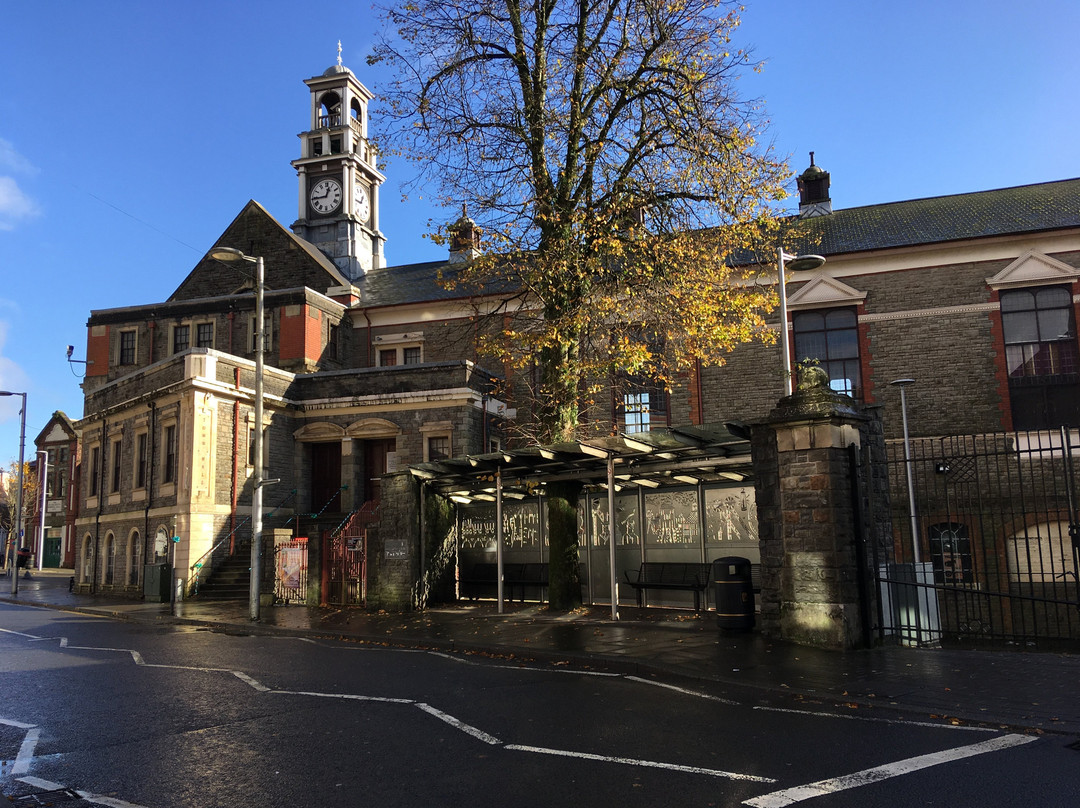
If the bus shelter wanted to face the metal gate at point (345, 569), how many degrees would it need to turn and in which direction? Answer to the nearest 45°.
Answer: approximately 45° to its right

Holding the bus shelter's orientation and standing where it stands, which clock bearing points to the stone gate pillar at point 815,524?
The stone gate pillar is roughly at 10 o'clock from the bus shelter.

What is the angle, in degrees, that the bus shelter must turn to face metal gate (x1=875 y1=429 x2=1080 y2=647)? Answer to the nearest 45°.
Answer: approximately 135° to its left

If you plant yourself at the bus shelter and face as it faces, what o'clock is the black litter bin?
The black litter bin is roughly at 10 o'clock from the bus shelter.

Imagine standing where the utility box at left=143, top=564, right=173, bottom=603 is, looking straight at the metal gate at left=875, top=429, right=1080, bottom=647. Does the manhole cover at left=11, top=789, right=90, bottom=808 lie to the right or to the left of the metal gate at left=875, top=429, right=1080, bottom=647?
right

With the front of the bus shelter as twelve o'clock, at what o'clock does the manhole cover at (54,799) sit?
The manhole cover is roughly at 11 o'clock from the bus shelter.

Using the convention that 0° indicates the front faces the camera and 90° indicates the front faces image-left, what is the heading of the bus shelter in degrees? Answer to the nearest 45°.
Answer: approximately 45°

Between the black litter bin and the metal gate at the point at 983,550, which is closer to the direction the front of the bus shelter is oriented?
the black litter bin

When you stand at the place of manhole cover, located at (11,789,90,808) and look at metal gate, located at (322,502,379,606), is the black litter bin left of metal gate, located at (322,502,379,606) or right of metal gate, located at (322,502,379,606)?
right
